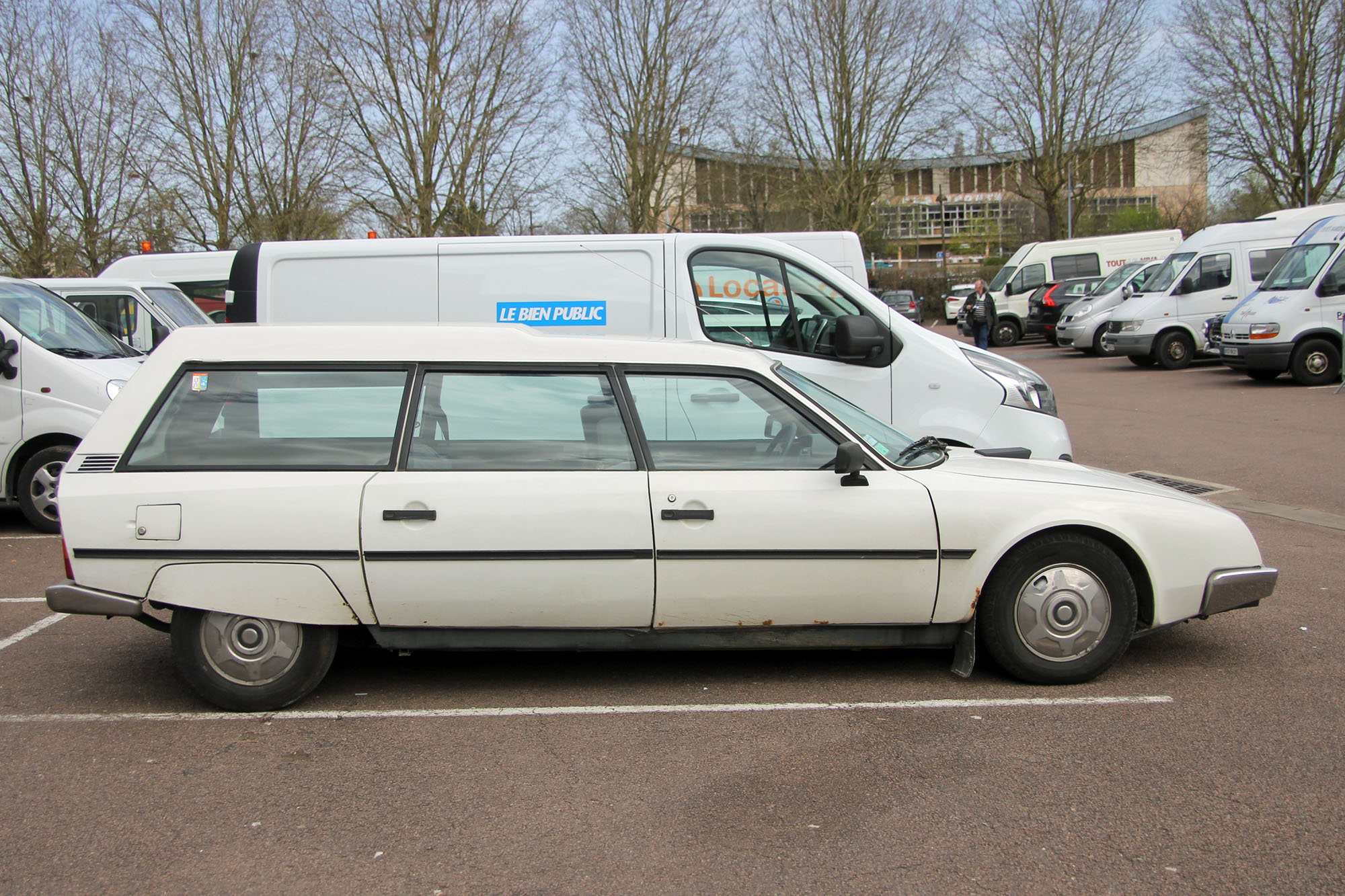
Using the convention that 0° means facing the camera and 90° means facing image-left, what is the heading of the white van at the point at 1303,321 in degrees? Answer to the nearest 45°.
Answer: approximately 45°

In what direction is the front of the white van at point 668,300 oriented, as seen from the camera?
facing to the right of the viewer

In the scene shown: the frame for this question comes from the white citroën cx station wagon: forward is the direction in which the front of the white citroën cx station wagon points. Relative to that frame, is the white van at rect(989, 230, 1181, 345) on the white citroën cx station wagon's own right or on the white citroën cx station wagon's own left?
on the white citroën cx station wagon's own left

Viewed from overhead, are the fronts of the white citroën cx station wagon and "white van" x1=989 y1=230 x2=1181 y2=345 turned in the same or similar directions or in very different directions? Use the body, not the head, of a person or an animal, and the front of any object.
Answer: very different directions

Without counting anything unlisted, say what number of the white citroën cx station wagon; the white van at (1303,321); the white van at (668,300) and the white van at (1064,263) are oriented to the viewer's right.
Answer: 2

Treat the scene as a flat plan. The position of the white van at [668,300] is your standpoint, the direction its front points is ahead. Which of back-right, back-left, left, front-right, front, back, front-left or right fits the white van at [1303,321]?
front-left

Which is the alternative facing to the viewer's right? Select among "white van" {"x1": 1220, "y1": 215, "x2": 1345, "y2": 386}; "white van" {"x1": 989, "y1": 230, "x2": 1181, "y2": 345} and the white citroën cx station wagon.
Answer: the white citroën cx station wagon

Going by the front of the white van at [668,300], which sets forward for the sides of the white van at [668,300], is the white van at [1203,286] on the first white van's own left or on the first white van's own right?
on the first white van's own left

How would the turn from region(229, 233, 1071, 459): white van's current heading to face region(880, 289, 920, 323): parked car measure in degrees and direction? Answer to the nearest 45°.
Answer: approximately 90° to its left

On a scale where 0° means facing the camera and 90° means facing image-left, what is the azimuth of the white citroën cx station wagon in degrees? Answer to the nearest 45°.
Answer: approximately 270°

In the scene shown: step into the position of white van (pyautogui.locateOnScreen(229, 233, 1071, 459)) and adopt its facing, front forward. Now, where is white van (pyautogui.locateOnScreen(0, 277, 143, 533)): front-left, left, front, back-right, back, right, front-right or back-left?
back

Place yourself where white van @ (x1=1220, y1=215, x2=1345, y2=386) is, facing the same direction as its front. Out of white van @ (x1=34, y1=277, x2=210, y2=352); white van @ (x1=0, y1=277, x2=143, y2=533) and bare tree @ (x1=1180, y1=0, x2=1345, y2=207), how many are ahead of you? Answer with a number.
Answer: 2

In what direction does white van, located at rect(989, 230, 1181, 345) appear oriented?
to the viewer's left

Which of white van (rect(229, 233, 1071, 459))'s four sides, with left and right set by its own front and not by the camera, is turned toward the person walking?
left

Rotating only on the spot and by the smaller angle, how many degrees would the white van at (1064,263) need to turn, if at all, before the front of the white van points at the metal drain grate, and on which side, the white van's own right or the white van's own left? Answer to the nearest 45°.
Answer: approximately 90° to the white van's own left
